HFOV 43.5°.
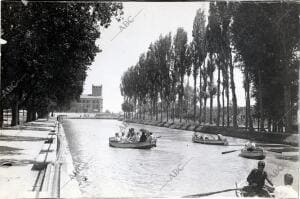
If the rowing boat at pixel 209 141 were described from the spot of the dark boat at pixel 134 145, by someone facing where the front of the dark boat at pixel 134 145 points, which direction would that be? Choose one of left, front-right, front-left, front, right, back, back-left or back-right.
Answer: back-right

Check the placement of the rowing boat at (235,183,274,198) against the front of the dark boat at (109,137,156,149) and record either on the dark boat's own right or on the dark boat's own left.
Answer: on the dark boat's own left

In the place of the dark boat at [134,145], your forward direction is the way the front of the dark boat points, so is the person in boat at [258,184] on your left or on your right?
on your left

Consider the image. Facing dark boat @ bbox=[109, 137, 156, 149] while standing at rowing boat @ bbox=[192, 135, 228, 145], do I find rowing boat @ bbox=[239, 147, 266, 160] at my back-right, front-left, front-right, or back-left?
front-left

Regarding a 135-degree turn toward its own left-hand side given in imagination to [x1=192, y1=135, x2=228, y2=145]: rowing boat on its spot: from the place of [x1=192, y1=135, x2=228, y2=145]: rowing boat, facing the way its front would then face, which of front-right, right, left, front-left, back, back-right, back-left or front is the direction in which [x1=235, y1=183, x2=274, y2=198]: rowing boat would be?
front-right

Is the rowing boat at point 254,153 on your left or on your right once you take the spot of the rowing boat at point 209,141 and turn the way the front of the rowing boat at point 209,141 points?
on your left

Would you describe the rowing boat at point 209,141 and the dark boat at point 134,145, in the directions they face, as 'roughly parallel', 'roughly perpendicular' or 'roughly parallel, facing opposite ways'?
roughly parallel

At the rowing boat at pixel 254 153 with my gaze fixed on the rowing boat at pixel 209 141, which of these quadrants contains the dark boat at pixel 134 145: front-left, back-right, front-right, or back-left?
front-left

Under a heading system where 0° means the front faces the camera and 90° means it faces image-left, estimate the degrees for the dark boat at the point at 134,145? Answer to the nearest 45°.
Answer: approximately 90°

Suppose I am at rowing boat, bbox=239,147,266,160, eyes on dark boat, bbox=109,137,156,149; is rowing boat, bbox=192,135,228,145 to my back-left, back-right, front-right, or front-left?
front-right

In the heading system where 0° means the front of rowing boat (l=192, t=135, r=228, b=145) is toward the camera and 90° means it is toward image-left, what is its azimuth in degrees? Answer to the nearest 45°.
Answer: approximately 90°

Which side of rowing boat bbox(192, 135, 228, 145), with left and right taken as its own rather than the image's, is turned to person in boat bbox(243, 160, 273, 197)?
left

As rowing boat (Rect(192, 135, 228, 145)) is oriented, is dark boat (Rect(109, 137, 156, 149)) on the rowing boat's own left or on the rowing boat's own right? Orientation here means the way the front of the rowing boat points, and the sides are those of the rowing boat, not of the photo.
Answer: on the rowing boat's own left

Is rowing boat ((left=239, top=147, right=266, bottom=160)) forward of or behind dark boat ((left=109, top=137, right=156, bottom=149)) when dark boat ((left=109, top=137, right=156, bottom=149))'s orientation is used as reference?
behind

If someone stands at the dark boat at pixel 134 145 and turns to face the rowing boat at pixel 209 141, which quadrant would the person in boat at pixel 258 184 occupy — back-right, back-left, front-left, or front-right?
back-right

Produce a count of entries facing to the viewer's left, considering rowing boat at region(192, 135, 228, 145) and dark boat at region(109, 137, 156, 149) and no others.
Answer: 2
